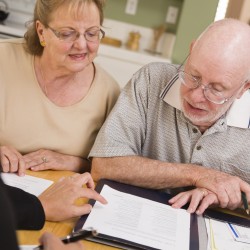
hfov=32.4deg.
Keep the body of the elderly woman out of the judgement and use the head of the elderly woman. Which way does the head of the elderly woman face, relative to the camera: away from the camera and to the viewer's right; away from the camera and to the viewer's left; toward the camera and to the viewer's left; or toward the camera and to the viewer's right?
toward the camera and to the viewer's right

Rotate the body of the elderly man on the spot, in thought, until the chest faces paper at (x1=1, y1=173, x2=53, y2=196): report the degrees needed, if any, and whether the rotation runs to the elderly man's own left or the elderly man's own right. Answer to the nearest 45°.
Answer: approximately 45° to the elderly man's own right

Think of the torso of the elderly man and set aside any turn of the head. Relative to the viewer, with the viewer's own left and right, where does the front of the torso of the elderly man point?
facing the viewer

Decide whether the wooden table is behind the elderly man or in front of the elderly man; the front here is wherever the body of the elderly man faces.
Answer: in front

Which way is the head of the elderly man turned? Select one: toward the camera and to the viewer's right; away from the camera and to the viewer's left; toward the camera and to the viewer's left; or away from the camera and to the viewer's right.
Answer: toward the camera and to the viewer's left

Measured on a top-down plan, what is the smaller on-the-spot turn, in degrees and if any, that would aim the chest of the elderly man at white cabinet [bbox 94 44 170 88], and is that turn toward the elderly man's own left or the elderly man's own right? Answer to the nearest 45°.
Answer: approximately 180°
